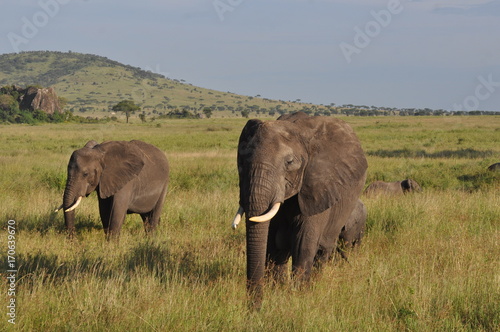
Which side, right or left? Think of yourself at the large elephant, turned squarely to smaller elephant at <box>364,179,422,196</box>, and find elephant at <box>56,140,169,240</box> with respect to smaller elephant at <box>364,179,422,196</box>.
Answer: left

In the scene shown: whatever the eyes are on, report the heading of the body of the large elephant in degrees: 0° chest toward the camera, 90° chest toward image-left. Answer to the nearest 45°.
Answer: approximately 45°

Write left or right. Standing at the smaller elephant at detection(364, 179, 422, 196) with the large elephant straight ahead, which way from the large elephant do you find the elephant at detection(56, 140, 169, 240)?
right

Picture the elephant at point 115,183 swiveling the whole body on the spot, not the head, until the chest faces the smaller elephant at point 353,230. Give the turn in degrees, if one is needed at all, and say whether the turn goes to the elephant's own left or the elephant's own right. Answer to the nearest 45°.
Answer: approximately 90° to the elephant's own left

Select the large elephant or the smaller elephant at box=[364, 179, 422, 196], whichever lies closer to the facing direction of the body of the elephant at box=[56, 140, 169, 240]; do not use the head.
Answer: the large elephant

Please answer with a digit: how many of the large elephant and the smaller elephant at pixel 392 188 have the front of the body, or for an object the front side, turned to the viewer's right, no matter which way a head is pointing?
1

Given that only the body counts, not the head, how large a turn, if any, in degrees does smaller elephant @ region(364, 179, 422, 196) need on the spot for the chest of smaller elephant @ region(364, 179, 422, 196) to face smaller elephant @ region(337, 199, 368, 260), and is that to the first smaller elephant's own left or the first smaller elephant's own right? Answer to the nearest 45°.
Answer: approximately 90° to the first smaller elephant's own right

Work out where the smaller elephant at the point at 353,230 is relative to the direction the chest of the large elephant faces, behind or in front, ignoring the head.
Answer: behind

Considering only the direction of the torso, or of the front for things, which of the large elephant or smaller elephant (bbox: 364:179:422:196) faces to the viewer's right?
the smaller elephant

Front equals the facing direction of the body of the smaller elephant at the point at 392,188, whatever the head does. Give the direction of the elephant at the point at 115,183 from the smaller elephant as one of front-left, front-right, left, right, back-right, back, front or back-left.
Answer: back-right

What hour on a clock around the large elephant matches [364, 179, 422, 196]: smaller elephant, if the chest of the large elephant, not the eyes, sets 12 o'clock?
The smaller elephant is roughly at 5 o'clock from the large elephant.

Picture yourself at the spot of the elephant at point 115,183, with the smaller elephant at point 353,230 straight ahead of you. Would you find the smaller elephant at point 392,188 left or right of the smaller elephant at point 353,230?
left

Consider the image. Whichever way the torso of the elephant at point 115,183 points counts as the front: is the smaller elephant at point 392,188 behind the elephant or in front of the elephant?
behind

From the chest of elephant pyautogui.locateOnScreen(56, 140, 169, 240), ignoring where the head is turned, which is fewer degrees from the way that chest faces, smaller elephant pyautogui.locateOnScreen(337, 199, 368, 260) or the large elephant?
the large elephant

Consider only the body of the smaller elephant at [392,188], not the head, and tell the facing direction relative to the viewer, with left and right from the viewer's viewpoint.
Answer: facing to the right of the viewer
